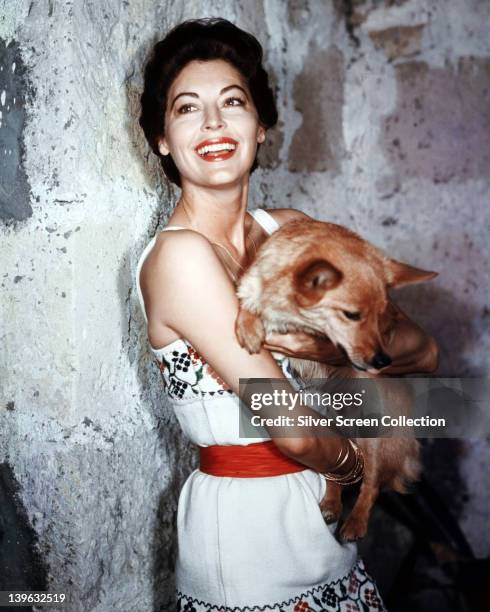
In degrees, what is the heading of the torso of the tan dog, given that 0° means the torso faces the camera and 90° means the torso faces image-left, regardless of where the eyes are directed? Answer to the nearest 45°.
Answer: approximately 315°

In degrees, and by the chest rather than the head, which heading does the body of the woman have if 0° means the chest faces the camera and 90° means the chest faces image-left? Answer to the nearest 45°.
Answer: approximately 315°
